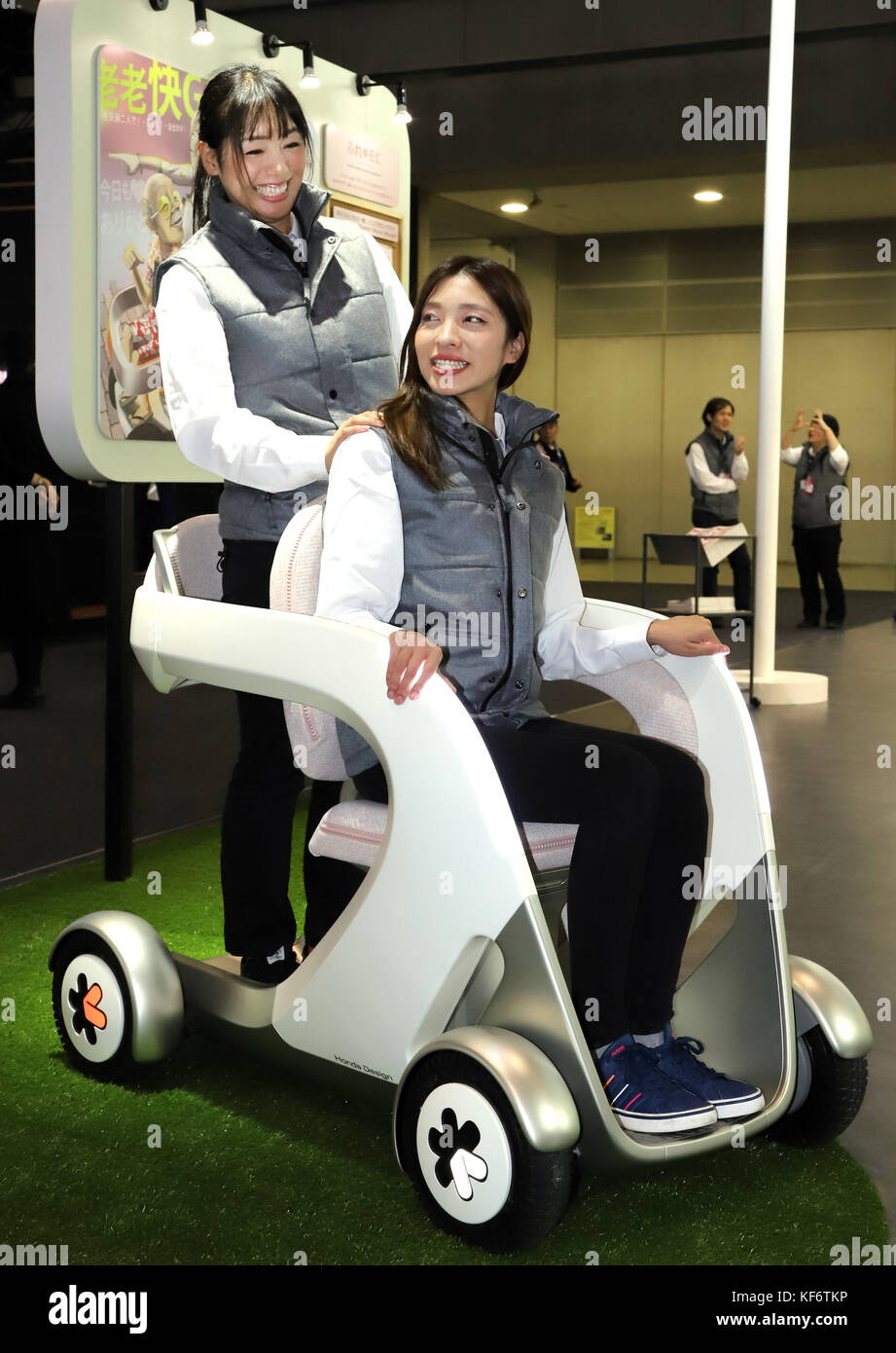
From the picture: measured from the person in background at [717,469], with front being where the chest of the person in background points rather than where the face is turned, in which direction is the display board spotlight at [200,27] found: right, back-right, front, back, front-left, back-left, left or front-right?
front-right

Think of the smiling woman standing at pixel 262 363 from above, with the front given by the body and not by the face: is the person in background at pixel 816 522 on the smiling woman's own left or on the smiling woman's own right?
on the smiling woman's own left

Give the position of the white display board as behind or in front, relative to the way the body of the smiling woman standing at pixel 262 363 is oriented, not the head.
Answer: behind

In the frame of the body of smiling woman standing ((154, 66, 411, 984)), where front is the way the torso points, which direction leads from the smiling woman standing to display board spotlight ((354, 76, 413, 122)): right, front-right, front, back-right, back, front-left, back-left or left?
back-left

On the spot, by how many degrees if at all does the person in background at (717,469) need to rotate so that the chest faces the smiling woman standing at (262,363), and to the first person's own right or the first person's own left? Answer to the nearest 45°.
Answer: approximately 45° to the first person's own right

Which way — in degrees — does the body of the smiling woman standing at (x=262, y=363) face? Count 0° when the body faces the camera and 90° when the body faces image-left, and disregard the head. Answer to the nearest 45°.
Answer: approximately 315°

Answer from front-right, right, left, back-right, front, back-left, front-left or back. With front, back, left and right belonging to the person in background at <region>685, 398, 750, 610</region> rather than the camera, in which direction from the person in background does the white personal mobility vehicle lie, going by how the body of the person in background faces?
front-right
